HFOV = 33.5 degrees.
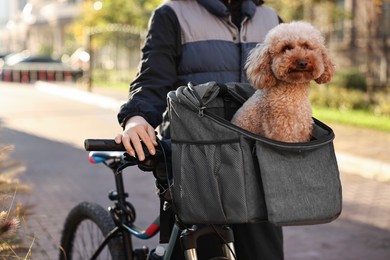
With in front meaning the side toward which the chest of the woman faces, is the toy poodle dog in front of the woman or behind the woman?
in front

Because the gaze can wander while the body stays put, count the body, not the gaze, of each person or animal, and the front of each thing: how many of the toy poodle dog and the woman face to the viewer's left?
0

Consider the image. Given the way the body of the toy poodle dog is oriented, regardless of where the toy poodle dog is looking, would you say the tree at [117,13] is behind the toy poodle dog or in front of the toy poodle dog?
behind

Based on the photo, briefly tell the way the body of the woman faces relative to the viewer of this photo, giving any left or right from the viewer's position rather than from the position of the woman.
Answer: facing the viewer and to the right of the viewer

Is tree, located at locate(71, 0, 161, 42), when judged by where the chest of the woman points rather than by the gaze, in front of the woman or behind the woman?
behind
